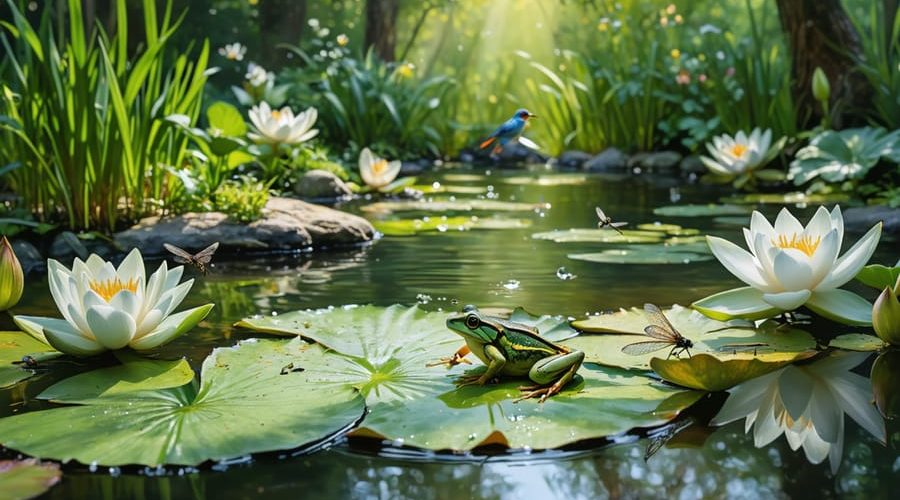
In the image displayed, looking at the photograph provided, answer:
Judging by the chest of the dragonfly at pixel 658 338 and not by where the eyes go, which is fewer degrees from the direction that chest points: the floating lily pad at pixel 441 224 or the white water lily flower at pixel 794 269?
the white water lily flower

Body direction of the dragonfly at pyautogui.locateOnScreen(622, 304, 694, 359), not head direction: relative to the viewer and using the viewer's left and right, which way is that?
facing to the right of the viewer

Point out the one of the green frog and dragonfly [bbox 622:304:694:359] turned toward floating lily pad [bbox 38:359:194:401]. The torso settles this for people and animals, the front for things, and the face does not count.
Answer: the green frog

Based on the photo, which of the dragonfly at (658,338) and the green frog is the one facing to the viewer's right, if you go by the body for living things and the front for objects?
the dragonfly

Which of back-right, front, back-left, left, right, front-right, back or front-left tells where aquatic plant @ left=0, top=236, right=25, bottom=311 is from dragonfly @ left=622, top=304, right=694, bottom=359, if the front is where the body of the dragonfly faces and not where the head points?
back

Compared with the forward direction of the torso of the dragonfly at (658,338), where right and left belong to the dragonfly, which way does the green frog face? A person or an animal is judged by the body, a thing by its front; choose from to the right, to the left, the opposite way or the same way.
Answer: the opposite way

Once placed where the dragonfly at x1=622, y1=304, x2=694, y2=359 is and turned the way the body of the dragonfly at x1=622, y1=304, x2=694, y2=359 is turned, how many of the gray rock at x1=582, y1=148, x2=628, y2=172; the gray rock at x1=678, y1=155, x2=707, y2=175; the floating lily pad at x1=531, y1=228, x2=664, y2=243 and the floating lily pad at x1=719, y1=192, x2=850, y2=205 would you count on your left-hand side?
4

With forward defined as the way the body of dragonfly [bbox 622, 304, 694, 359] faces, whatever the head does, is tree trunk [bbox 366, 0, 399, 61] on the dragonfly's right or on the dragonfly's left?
on the dragonfly's left

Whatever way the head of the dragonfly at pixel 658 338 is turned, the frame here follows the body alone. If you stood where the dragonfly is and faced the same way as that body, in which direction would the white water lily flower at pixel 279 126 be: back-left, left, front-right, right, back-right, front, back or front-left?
back-left

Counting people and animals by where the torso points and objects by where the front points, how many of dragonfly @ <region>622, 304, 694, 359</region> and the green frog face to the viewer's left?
1

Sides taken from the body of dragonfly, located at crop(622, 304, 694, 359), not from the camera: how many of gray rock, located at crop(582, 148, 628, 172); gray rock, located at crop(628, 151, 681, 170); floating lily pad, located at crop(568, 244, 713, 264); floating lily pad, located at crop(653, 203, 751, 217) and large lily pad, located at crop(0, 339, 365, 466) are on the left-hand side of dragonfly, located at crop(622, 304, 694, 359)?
4

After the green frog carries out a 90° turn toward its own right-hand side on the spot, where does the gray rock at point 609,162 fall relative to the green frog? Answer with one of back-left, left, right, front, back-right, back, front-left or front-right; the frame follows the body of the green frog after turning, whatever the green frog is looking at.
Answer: front

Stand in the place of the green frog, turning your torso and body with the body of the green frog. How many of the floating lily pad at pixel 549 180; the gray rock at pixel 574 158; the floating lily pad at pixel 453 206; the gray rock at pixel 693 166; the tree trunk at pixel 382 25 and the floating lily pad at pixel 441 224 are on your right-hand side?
6

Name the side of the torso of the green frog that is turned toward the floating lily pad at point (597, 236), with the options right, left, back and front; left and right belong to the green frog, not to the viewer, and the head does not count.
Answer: right

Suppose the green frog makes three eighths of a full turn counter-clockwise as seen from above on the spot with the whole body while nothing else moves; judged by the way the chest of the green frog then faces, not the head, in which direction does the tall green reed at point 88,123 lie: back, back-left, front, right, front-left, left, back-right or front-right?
back

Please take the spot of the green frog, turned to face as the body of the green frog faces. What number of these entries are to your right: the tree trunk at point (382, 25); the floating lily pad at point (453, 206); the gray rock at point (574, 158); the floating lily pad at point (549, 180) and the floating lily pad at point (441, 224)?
5

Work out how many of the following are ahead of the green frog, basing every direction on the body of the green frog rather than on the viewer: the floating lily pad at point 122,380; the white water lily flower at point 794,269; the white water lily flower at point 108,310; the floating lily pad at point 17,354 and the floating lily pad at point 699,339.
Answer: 3

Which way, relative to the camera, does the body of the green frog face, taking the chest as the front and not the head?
to the viewer's left
